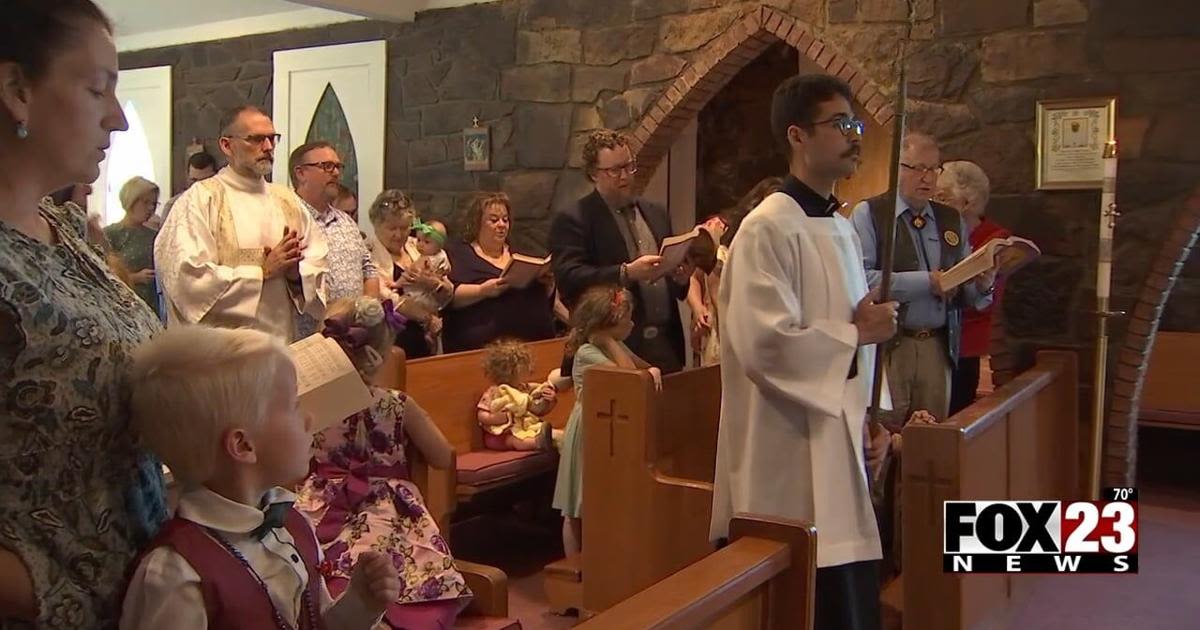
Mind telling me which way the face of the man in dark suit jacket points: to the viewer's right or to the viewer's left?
to the viewer's right

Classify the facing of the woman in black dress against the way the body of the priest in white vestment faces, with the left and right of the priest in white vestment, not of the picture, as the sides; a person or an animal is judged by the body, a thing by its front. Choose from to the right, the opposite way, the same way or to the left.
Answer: the same way

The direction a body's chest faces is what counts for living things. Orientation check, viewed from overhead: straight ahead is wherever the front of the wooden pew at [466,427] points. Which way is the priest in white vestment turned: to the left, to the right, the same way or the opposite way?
the same way

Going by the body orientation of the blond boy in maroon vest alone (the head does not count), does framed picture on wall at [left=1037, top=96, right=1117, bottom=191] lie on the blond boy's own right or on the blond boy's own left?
on the blond boy's own left

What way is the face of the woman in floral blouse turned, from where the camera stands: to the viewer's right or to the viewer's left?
to the viewer's right

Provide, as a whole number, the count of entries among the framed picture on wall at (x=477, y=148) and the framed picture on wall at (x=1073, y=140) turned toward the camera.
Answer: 2

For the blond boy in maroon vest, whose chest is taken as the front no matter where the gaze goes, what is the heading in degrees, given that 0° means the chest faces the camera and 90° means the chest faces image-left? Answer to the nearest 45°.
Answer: approximately 315°

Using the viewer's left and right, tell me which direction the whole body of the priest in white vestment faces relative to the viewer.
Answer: facing the viewer and to the right of the viewer

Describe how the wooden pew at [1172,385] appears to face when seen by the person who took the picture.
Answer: facing the viewer

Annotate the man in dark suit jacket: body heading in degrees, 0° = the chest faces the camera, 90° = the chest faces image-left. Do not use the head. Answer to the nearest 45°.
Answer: approximately 315°

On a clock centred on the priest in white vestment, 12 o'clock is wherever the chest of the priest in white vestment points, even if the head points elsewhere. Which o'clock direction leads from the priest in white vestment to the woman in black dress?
The woman in black dress is roughly at 9 o'clock from the priest in white vestment.

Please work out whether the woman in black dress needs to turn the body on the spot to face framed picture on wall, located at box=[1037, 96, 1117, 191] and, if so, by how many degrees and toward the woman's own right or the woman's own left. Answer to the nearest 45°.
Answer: approximately 45° to the woman's own left

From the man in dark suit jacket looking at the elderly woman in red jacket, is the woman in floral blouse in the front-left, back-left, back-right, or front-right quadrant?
back-right

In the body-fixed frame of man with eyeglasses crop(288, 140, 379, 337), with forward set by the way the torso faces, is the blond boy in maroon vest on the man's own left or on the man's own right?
on the man's own right

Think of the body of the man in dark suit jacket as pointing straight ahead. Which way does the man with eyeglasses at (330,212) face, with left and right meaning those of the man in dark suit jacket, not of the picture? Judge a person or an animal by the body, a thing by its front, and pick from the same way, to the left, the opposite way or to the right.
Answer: the same way
